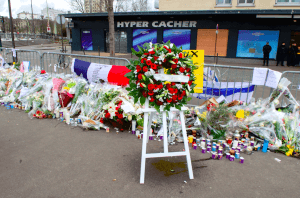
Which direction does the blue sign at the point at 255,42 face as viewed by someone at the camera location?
facing the viewer

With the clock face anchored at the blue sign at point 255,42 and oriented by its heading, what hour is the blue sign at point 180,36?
the blue sign at point 180,36 is roughly at 3 o'clock from the blue sign at point 255,42.

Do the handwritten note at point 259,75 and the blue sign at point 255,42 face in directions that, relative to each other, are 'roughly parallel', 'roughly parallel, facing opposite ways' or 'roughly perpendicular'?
roughly parallel

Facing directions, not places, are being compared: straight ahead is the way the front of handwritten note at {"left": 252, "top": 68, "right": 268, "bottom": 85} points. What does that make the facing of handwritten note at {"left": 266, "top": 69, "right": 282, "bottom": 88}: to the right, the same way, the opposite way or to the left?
the same way

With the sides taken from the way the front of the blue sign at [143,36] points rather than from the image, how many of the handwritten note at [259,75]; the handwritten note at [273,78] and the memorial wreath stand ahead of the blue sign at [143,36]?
3

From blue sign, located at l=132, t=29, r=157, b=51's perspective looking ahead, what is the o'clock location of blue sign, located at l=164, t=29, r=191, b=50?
blue sign, located at l=164, t=29, r=191, b=50 is roughly at 10 o'clock from blue sign, located at l=132, t=29, r=157, b=51.

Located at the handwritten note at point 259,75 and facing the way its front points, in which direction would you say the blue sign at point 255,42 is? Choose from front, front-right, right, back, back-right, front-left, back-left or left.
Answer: back

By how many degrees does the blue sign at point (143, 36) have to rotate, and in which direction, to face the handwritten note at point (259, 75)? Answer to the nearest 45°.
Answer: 0° — it already faces it

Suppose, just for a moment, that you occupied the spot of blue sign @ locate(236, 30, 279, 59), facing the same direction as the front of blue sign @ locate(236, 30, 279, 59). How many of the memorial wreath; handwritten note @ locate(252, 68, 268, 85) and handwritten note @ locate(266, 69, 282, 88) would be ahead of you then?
3

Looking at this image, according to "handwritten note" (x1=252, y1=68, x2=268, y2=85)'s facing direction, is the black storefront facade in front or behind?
behind

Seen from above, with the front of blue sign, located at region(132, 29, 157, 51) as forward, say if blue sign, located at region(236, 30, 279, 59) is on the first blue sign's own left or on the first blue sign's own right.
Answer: on the first blue sign's own left

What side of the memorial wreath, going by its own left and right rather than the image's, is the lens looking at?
front

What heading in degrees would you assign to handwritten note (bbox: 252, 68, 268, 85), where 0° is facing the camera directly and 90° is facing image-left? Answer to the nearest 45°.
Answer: approximately 0°

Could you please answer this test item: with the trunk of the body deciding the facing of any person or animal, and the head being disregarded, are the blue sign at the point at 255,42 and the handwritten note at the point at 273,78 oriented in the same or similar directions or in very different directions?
same or similar directions

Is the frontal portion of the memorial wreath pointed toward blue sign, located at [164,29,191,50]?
no
